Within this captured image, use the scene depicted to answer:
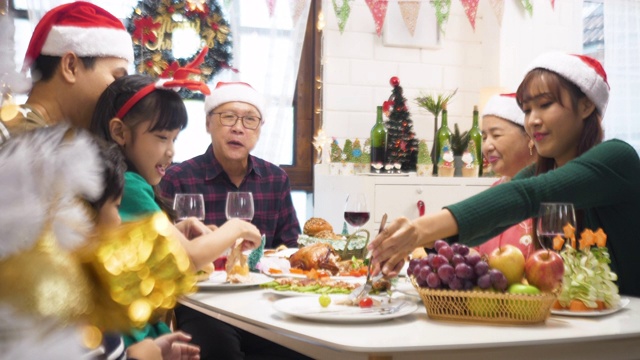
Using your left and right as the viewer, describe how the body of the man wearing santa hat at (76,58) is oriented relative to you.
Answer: facing to the right of the viewer

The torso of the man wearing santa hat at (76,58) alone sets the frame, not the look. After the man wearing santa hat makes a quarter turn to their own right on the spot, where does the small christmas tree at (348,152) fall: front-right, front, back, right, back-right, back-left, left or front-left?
back-left

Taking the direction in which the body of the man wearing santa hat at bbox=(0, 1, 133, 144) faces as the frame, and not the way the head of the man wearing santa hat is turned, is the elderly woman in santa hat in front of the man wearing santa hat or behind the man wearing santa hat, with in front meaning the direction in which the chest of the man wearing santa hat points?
in front

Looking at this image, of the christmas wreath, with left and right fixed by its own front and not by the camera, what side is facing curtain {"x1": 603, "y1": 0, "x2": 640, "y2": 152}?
left

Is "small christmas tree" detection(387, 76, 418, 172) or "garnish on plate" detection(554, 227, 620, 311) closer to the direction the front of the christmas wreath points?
the garnish on plate

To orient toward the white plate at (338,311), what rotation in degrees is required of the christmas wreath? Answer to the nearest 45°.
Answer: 0° — it already faces it

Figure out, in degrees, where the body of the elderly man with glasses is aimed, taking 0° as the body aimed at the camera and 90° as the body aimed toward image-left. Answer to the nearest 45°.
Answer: approximately 0°

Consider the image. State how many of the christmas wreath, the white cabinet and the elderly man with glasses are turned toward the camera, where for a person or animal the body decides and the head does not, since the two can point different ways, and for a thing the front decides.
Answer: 3

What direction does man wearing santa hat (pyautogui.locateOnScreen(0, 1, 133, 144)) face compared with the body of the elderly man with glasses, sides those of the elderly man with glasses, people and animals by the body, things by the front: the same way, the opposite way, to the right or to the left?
to the left

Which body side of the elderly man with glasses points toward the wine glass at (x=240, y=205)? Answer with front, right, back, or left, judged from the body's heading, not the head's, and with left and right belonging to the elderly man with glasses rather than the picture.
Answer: front

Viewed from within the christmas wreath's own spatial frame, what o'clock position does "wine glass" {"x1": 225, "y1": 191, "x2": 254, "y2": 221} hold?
The wine glass is roughly at 12 o'clock from the christmas wreath.

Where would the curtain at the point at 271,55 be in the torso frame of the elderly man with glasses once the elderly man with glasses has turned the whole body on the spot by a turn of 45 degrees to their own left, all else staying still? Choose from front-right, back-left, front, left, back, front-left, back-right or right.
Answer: back-left
